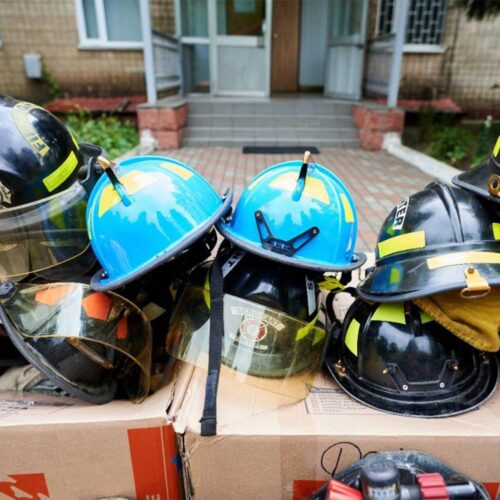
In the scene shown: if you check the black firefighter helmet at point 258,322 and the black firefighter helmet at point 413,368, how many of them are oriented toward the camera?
2

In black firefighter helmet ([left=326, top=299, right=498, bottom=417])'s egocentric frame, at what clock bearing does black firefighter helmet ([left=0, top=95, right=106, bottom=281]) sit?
black firefighter helmet ([left=0, top=95, right=106, bottom=281]) is roughly at 3 o'clock from black firefighter helmet ([left=326, top=299, right=498, bottom=417]).

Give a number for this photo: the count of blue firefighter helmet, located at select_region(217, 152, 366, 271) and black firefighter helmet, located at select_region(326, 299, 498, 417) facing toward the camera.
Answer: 2

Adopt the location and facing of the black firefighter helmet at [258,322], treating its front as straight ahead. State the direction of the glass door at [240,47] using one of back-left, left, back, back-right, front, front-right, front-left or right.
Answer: back

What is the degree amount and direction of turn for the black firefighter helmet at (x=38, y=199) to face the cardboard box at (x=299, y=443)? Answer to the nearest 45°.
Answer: approximately 90° to its left

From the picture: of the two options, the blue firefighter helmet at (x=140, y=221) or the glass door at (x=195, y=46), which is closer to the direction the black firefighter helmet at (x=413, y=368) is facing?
the blue firefighter helmet

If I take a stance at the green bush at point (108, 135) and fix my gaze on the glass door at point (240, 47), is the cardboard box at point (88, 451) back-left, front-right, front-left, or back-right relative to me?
back-right

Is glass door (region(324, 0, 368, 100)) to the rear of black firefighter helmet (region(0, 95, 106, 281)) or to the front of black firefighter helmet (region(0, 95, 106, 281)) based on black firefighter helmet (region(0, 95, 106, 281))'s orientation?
to the rear

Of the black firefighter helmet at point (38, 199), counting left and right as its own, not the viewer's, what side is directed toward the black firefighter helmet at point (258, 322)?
left
